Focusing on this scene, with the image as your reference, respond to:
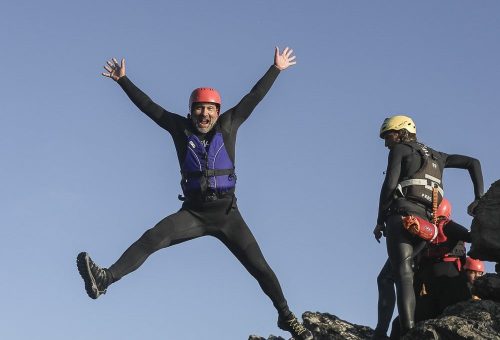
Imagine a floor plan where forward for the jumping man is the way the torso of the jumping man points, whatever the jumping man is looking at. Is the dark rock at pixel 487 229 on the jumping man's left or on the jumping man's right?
on the jumping man's left

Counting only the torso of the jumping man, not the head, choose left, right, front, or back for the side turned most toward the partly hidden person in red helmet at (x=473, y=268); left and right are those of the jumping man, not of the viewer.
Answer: left

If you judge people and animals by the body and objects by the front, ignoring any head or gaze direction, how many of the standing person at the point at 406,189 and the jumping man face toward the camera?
1

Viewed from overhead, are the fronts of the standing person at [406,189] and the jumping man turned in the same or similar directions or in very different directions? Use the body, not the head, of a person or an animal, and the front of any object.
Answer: very different directions
